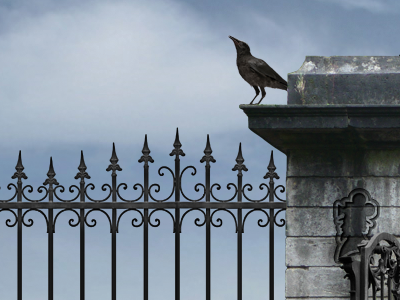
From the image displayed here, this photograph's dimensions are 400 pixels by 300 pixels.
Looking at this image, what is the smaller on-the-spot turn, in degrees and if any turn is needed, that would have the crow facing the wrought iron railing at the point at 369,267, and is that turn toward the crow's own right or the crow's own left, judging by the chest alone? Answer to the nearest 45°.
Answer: approximately 135° to the crow's own left

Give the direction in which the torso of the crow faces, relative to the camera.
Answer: to the viewer's left

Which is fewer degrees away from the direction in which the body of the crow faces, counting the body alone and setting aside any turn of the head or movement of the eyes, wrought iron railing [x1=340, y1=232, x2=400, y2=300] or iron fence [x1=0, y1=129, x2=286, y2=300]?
the iron fence
